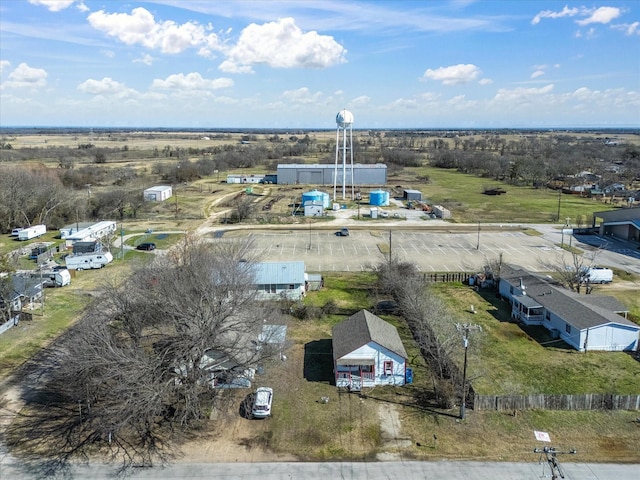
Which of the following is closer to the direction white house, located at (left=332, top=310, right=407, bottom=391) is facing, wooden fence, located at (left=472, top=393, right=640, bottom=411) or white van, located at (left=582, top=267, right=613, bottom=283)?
the wooden fence

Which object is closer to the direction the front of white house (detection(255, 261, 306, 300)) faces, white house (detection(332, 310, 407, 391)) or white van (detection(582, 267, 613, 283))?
the white house

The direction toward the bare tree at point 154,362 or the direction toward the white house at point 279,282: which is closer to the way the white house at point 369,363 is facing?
the bare tree

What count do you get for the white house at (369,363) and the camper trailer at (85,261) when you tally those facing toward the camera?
1

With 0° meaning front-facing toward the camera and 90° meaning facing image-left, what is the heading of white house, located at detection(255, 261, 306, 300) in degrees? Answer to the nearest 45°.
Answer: approximately 0°

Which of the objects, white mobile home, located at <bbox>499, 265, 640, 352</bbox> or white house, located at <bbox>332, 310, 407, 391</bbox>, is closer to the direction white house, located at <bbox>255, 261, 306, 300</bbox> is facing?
the white house

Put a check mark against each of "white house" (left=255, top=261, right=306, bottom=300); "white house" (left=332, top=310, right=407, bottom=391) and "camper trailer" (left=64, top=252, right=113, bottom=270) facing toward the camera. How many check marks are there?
2

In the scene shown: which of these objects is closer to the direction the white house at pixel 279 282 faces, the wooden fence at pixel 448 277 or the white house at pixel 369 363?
the white house

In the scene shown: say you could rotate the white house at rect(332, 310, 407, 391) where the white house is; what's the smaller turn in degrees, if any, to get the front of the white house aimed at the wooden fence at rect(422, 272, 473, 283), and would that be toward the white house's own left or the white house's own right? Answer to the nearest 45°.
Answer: approximately 180°
